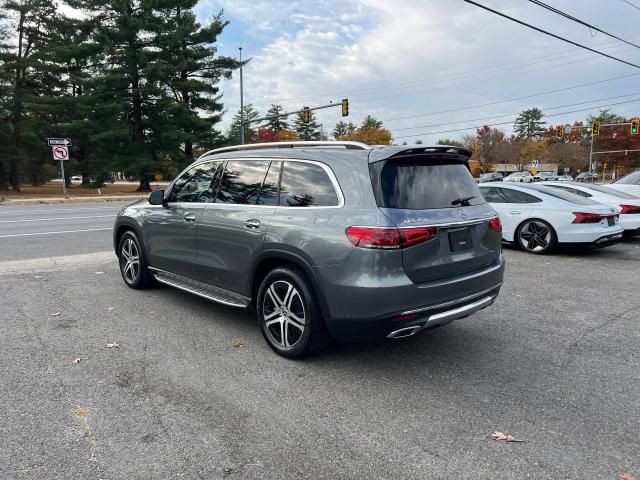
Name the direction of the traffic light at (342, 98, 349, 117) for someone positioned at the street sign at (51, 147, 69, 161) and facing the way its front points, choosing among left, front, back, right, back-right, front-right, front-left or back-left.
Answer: left

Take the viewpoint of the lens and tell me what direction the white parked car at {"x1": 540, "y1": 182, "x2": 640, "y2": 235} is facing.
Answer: facing away from the viewer and to the left of the viewer

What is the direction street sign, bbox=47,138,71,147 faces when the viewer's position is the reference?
facing the viewer

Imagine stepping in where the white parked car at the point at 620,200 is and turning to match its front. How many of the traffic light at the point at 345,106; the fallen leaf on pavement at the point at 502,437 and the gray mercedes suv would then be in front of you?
1

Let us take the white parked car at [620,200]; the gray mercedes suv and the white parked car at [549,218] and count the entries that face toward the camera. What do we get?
0

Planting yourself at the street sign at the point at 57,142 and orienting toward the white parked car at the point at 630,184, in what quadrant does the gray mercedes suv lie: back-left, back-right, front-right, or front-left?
front-right

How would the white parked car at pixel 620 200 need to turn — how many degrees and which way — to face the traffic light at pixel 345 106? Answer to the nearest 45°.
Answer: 0° — it already faces it

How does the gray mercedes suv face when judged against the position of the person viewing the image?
facing away from the viewer and to the left of the viewer

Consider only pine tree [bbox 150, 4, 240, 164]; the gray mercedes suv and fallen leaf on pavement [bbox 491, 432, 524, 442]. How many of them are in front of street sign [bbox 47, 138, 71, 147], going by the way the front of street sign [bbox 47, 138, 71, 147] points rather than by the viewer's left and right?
2

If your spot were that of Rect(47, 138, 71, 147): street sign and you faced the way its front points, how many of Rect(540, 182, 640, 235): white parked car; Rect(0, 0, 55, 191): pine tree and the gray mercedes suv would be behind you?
1

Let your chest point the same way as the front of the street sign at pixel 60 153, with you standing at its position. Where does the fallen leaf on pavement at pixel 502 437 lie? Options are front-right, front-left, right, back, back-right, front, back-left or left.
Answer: front

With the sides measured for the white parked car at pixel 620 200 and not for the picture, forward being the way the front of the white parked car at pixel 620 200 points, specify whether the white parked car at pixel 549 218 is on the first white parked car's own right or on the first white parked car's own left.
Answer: on the first white parked car's own left

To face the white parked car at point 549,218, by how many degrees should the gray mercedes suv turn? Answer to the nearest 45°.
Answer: approximately 90° to its right

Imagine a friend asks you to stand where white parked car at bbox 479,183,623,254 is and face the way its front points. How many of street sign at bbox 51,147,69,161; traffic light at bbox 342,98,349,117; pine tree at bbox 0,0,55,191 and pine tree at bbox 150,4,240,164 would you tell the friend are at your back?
0

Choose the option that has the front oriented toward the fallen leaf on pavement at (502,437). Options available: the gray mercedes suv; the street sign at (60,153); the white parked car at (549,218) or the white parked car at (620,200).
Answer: the street sign

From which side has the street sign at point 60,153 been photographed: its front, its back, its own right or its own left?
front

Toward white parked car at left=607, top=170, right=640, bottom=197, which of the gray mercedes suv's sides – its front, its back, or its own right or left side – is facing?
right

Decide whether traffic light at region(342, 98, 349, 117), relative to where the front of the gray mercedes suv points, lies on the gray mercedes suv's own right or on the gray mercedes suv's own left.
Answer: on the gray mercedes suv's own right
